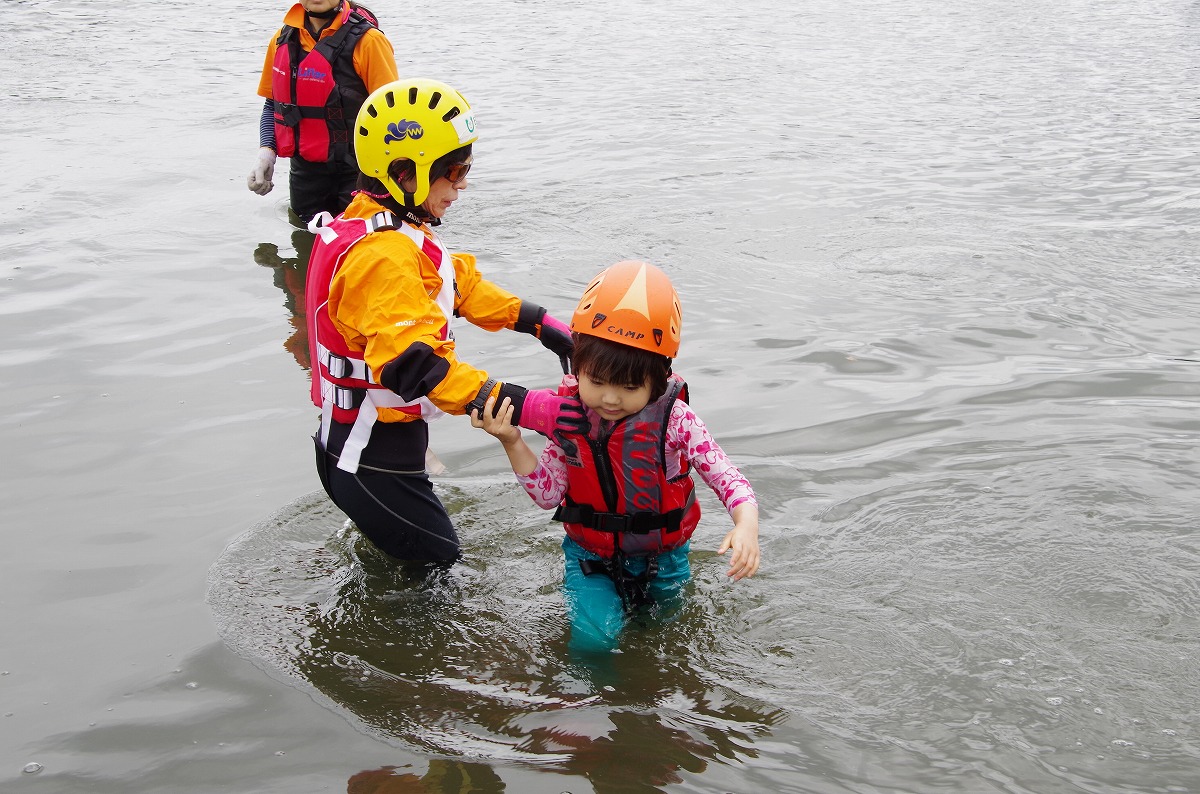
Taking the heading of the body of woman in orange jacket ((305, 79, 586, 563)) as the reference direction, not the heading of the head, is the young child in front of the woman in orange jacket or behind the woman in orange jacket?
in front

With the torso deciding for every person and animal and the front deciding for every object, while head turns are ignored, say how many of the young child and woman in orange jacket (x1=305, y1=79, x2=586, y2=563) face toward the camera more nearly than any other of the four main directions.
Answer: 1

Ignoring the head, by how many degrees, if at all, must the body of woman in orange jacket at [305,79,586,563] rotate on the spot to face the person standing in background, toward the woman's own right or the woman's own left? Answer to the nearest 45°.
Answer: approximately 90° to the woman's own left

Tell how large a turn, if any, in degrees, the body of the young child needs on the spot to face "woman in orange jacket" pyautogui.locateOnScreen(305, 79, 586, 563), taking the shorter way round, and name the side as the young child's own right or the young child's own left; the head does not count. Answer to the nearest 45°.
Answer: approximately 90° to the young child's own right

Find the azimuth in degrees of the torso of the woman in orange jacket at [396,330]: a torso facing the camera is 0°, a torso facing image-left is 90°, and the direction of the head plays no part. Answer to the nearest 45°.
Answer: approximately 270°

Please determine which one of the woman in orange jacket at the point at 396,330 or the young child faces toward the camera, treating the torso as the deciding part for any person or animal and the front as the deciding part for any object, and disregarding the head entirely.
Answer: the young child

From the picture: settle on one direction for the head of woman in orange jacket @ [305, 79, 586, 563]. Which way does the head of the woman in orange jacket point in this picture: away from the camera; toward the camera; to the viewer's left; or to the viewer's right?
to the viewer's right

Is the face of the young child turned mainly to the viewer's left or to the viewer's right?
to the viewer's left

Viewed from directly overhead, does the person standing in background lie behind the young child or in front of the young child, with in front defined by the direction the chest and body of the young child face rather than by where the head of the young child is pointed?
behind

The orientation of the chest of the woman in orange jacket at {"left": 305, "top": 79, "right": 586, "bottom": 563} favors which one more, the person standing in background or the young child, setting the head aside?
the young child

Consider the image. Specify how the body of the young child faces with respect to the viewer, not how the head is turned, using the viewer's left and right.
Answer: facing the viewer

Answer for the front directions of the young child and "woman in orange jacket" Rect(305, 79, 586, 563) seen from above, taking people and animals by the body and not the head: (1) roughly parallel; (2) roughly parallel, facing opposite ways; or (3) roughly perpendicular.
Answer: roughly perpendicular
